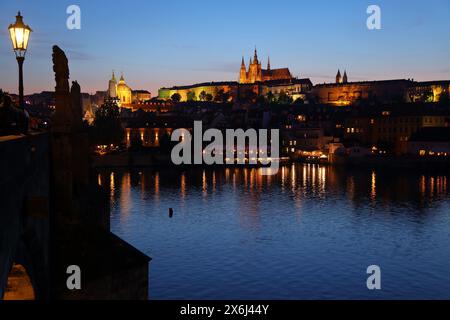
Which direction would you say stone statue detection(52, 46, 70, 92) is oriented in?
to the viewer's left
